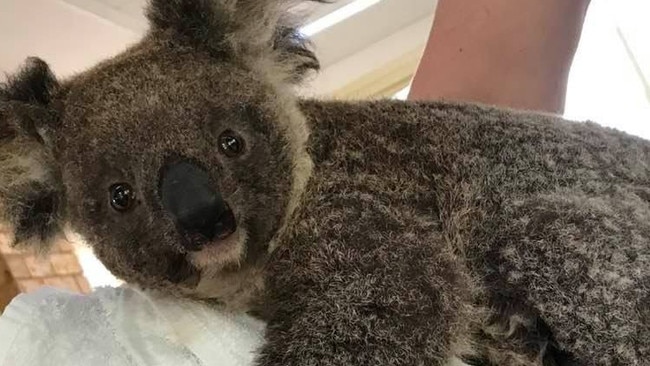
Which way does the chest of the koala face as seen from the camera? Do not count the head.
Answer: to the viewer's left
